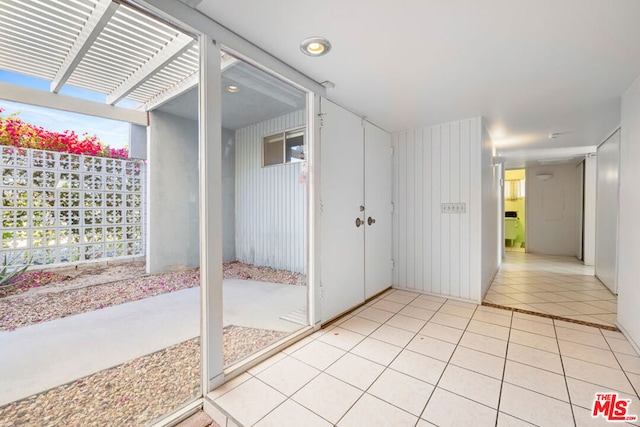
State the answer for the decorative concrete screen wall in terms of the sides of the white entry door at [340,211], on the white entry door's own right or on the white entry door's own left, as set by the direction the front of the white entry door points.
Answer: on the white entry door's own right

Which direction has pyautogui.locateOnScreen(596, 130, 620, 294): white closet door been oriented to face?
to the viewer's left

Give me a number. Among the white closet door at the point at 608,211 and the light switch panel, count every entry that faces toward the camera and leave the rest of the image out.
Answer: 1

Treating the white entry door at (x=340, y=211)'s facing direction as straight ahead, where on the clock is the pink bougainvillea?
The pink bougainvillea is roughly at 4 o'clock from the white entry door.

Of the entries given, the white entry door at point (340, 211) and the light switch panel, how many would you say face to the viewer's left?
0

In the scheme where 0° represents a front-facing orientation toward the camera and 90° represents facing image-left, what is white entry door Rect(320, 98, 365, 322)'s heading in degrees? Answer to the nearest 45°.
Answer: approximately 315°

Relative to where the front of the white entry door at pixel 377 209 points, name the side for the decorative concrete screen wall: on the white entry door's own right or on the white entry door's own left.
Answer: on the white entry door's own right

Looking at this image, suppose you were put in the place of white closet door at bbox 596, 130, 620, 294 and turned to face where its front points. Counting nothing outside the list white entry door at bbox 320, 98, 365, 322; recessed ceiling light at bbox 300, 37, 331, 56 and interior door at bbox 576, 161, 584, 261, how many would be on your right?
1

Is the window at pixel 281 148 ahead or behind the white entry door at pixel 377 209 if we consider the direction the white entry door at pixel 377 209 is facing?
behind
